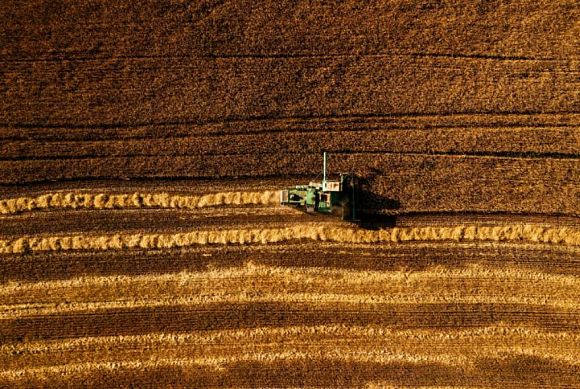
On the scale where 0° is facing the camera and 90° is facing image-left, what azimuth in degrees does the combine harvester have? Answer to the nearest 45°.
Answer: approximately 270°
